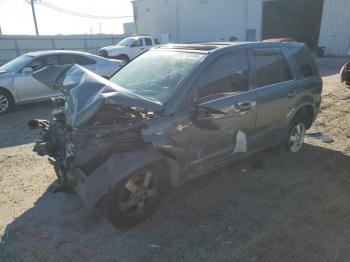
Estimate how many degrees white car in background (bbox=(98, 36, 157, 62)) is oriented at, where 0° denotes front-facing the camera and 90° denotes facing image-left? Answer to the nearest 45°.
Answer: approximately 45°

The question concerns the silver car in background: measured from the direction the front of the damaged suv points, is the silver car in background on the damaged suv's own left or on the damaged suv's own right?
on the damaged suv's own right

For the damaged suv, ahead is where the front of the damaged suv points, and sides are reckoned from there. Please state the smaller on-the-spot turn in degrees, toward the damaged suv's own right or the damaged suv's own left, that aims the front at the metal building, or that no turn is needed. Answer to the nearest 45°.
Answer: approximately 135° to the damaged suv's own right

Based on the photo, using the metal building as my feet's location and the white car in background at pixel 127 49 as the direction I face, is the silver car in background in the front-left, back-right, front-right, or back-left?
front-left

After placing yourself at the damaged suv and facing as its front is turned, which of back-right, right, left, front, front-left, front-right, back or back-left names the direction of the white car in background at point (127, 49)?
back-right

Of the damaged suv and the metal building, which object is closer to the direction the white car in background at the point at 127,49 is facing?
the damaged suv

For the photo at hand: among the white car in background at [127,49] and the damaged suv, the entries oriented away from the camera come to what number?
0

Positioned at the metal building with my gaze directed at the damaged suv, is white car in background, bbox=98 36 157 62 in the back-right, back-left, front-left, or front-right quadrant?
front-right

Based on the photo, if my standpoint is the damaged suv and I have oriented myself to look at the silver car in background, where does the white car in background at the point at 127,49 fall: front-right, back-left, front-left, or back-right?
front-right

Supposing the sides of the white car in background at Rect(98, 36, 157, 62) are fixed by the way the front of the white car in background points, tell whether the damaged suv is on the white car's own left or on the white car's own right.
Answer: on the white car's own left

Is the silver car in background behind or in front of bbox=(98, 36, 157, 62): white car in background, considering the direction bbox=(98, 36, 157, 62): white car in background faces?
in front

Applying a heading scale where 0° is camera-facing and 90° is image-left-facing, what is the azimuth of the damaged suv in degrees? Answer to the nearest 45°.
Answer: approximately 45°

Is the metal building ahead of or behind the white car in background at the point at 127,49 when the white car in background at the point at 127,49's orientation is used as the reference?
behind

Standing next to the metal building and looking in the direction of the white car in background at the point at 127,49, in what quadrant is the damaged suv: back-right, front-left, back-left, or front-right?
front-left
